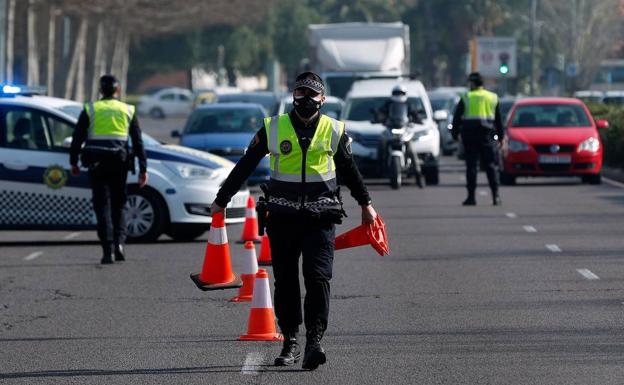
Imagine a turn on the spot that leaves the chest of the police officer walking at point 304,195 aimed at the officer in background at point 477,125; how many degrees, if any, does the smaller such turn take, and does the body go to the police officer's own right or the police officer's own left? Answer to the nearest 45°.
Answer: approximately 180°

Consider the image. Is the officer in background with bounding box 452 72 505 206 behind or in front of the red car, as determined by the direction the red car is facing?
in front

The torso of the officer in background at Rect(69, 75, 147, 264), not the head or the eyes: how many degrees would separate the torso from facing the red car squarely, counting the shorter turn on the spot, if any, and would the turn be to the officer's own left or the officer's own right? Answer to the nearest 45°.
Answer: approximately 45° to the officer's own right

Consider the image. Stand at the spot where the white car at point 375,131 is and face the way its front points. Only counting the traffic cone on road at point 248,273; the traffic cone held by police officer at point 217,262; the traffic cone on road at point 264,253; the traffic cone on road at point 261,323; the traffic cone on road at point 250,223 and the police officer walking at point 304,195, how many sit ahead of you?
6

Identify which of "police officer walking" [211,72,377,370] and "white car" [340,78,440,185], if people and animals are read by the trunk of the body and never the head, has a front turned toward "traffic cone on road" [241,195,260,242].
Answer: the white car

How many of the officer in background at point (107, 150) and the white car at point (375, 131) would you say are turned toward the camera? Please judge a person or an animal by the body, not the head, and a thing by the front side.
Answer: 1

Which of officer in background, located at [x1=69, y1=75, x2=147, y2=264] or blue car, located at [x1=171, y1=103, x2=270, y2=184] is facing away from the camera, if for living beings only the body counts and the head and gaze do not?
the officer in background

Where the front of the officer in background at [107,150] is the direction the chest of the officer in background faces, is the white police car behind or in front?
in front

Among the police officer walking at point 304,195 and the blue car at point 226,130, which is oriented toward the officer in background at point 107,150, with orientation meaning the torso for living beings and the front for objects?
the blue car

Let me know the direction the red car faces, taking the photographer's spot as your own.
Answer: facing the viewer

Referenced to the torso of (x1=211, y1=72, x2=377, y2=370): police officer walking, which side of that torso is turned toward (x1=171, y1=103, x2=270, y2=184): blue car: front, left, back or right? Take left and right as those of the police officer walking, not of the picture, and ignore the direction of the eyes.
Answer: back

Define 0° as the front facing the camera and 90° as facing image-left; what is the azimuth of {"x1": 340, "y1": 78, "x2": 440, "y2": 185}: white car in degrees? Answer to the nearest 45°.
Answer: approximately 0°

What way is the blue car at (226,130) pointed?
toward the camera

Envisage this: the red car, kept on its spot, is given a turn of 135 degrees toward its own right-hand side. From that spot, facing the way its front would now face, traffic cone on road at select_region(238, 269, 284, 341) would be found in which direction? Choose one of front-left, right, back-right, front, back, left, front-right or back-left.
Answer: back-left

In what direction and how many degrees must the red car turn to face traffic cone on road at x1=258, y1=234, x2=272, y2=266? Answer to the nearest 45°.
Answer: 0° — it already faces it

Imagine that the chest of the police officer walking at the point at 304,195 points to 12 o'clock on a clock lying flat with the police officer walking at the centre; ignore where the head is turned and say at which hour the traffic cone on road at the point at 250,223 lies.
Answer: The traffic cone on road is roughly at 6 o'clock from the police officer walking.

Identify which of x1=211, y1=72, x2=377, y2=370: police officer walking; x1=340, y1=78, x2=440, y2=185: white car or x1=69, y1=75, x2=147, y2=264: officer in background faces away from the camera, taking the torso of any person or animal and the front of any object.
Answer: the officer in background

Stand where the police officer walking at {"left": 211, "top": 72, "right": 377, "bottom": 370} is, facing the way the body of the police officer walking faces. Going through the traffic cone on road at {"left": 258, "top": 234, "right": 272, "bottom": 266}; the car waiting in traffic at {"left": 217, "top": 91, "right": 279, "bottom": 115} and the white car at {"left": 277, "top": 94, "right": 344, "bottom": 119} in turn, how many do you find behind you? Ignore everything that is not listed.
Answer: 3

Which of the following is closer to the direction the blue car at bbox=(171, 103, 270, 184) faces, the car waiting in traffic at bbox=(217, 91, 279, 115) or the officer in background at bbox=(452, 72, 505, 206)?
the officer in background
